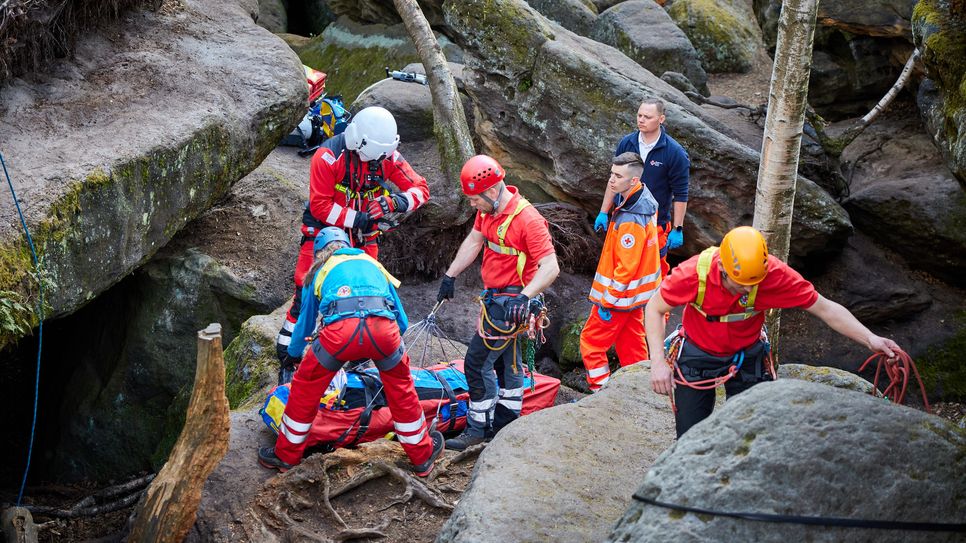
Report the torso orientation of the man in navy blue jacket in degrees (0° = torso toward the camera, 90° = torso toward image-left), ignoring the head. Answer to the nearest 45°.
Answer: approximately 45°

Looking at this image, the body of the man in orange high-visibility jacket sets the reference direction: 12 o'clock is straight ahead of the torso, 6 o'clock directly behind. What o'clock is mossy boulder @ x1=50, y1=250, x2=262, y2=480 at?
The mossy boulder is roughly at 12 o'clock from the man in orange high-visibility jacket.

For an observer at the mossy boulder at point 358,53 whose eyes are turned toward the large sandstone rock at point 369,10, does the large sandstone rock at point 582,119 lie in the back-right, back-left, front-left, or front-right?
back-right

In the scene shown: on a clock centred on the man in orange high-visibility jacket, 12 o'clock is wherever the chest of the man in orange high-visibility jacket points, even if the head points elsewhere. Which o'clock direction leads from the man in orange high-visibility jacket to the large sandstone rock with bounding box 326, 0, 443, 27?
The large sandstone rock is roughly at 2 o'clock from the man in orange high-visibility jacket.

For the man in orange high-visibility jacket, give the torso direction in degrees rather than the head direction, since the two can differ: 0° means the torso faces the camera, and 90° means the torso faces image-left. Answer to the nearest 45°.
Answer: approximately 90°

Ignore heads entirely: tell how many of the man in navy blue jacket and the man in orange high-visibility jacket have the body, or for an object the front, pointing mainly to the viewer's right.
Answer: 0

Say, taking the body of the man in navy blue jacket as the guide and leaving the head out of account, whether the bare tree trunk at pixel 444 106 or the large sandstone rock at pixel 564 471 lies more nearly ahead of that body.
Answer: the large sandstone rock

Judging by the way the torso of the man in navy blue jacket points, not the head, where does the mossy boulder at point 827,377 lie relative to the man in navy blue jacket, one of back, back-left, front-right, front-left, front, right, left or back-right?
left

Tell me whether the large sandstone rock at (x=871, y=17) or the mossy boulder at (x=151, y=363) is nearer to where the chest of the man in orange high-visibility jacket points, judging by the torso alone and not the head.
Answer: the mossy boulder

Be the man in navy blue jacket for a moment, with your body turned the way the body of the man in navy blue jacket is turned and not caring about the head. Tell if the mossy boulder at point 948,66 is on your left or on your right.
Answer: on your left

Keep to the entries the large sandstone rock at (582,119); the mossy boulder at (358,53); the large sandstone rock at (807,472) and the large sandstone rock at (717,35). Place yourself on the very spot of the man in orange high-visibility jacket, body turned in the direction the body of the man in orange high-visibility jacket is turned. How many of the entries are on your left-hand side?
1

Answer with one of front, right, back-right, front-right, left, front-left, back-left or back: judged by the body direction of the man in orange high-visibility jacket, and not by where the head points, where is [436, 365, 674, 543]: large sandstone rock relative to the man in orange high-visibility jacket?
left

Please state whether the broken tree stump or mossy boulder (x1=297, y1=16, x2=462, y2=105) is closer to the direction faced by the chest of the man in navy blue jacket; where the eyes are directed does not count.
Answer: the broken tree stump

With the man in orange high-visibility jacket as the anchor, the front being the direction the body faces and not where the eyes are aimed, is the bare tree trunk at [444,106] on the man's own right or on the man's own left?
on the man's own right

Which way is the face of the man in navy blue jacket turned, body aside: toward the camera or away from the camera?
toward the camera

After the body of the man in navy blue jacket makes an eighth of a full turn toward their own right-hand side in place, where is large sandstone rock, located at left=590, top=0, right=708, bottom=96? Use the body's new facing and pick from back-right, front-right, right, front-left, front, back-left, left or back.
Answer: right
